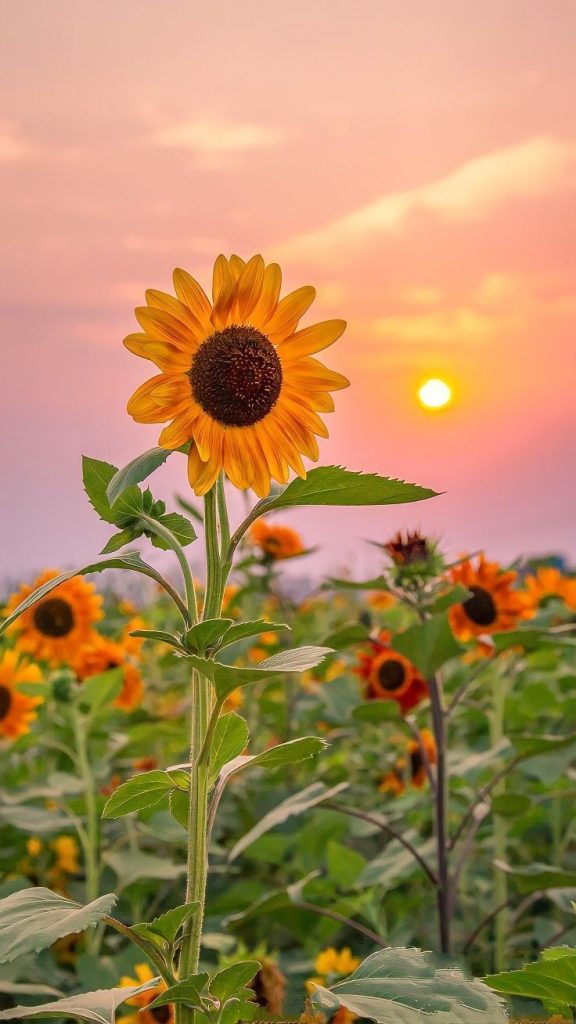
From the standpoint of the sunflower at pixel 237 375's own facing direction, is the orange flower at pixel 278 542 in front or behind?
behind

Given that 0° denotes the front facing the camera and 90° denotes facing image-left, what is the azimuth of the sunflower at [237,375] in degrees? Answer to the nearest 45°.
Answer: approximately 0°

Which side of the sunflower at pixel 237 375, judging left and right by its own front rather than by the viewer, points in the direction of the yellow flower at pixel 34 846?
back

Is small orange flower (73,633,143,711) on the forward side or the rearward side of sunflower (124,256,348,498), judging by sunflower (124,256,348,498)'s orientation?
on the rearward side

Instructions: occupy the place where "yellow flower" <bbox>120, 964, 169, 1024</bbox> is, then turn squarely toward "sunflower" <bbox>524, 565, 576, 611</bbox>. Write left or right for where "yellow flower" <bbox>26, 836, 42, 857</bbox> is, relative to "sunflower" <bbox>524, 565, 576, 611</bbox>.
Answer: left

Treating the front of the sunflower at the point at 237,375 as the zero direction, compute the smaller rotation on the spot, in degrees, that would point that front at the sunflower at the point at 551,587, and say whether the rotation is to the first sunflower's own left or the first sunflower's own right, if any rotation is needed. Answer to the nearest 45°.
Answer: approximately 135° to the first sunflower's own left
